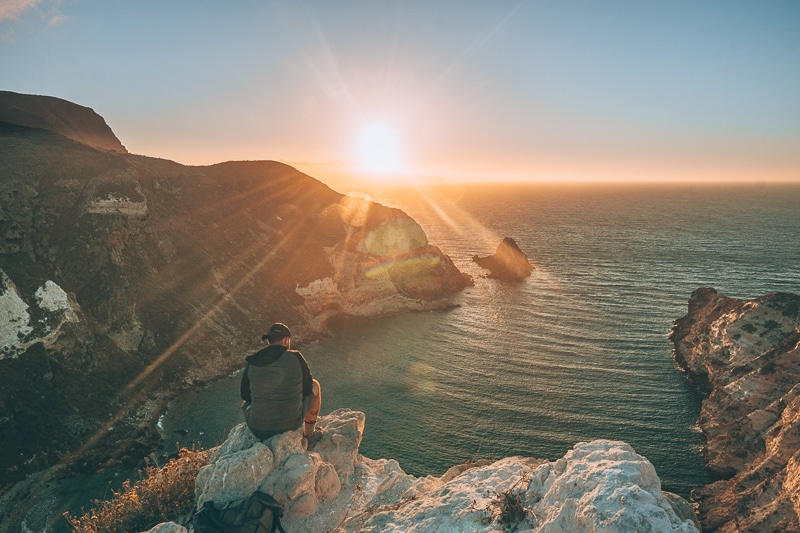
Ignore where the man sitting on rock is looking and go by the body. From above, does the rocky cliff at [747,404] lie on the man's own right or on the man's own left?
on the man's own right

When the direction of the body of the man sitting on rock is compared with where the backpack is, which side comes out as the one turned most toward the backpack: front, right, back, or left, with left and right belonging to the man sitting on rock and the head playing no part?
back

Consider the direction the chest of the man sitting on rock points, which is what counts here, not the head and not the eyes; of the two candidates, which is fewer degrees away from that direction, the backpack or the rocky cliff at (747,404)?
the rocky cliff

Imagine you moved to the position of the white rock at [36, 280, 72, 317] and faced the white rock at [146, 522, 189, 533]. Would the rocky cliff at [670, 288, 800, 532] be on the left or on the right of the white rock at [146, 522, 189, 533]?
left

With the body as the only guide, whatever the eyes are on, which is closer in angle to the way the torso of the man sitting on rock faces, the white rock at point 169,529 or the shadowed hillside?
the shadowed hillside

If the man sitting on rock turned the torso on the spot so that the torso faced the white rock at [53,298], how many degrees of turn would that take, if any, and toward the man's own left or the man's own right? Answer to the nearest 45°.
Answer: approximately 45° to the man's own left

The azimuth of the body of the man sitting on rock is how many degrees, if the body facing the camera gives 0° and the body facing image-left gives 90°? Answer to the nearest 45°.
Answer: approximately 180°
